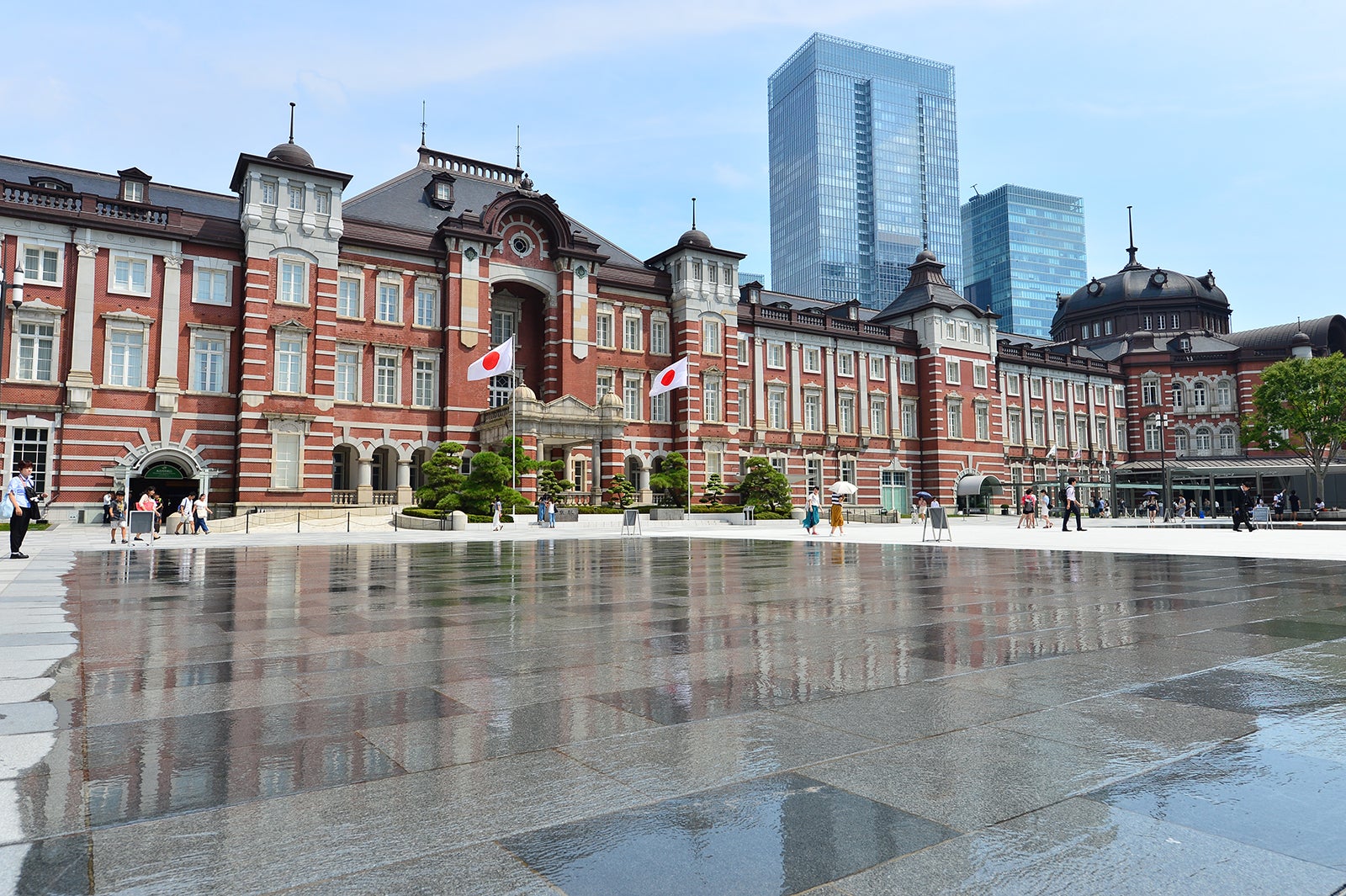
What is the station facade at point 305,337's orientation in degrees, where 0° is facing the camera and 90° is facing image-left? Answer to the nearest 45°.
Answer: approximately 315°

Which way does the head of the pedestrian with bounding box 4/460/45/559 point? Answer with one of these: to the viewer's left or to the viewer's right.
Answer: to the viewer's right
